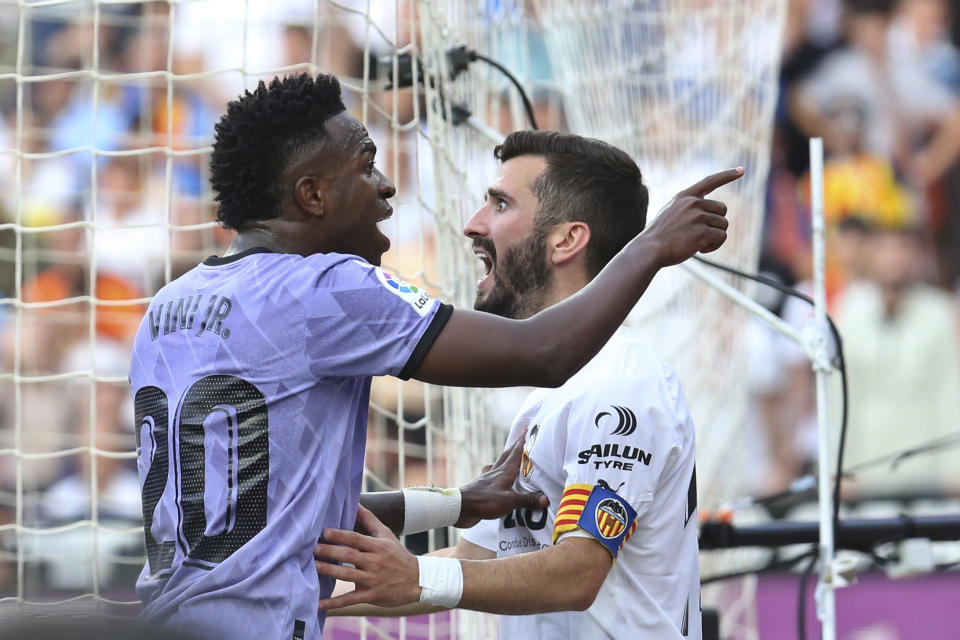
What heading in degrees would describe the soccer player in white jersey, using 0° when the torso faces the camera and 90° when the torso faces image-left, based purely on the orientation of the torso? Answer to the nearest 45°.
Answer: approximately 90°

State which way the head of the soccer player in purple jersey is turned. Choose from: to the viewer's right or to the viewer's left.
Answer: to the viewer's right

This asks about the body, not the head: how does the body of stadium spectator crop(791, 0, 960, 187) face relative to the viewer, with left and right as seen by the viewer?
facing the viewer

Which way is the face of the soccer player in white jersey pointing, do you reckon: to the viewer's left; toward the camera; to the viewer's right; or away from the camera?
to the viewer's left

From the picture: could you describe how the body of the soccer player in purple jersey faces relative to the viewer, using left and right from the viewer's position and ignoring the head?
facing away from the viewer and to the right of the viewer

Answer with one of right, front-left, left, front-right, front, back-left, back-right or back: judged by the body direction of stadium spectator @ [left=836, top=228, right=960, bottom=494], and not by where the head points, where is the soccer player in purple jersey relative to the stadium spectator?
front

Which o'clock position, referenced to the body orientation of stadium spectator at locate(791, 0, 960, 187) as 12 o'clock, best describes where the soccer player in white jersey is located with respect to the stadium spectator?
The soccer player in white jersey is roughly at 12 o'clock from the stadium spectator.

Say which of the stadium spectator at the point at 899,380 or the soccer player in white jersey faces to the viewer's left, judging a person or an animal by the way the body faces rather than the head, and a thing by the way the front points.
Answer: the soccer player in white jersey

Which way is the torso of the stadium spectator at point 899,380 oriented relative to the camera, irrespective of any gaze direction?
toward the camera

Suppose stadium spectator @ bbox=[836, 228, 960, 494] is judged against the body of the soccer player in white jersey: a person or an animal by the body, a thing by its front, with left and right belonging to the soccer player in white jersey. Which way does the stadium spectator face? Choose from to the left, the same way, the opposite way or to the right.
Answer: to the left

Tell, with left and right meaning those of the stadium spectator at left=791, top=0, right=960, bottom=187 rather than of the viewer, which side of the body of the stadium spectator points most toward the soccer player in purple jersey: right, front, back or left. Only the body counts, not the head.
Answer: front
